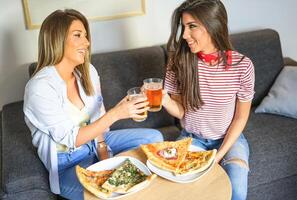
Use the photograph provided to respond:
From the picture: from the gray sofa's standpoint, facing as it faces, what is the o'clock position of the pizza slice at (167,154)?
The pizza slice is roughly at 12 o'clock from the gray sofa.

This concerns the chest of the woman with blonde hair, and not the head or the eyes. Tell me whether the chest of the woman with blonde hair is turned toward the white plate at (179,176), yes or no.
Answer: yes

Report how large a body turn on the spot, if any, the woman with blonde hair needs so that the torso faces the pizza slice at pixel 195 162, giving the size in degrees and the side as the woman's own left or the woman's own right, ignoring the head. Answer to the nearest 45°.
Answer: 0° — they already face it

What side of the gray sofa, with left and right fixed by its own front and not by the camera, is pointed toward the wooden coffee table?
front

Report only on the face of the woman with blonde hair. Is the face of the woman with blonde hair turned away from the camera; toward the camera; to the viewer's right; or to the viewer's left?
to the viewer's right

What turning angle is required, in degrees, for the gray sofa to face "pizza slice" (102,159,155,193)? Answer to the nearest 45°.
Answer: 0° — it already faces it

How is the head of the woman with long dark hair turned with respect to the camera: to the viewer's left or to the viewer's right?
to the viewer's left

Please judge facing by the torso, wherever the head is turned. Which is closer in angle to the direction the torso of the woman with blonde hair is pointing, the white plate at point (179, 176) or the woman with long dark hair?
the white plate

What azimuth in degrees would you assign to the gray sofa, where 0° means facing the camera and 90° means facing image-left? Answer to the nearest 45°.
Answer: approximately 0°

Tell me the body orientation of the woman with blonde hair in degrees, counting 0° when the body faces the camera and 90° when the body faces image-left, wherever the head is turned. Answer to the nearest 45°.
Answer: approximately 315°
